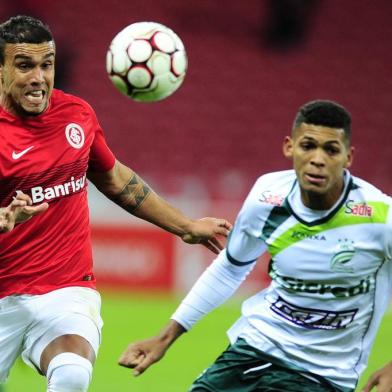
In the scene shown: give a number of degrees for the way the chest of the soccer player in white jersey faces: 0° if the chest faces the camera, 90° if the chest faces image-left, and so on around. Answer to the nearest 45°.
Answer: approximately 0°
